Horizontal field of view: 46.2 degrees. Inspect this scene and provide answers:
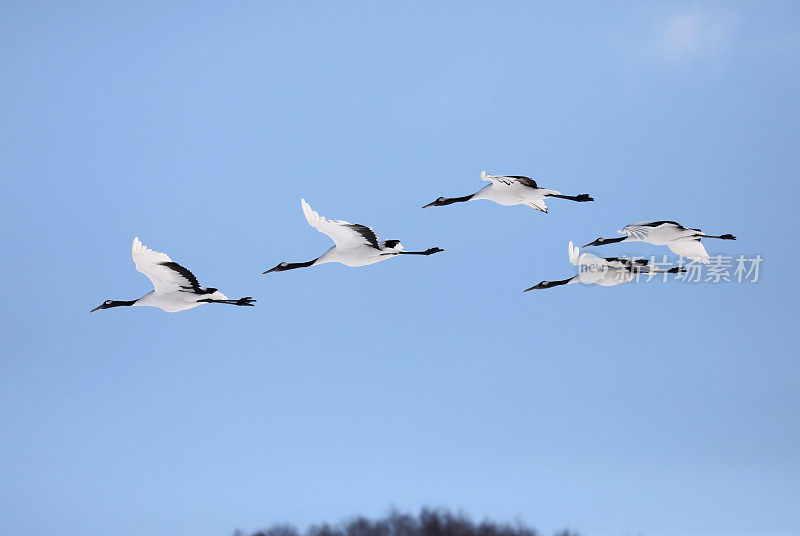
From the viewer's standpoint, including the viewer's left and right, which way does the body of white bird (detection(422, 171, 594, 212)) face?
facing to the left of the viewer

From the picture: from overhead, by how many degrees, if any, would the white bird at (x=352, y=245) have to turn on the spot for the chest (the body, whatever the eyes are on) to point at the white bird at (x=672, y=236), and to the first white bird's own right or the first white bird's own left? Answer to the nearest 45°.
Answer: approximately 180°

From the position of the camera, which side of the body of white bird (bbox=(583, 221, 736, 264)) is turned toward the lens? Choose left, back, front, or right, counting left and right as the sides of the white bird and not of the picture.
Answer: left

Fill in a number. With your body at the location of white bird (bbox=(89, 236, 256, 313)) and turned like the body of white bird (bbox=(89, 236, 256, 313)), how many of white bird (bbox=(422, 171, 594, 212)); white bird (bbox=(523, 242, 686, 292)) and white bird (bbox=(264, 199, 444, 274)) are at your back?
3

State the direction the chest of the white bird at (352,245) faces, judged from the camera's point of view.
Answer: to the viewer's left

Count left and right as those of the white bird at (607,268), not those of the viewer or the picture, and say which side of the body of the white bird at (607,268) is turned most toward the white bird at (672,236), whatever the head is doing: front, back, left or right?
back

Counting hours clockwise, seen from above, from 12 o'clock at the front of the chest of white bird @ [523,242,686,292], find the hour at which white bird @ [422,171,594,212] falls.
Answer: white bird @ [422,171,594,212] is roughly at 11 o'clock from white bird @ [523,242,686,292].

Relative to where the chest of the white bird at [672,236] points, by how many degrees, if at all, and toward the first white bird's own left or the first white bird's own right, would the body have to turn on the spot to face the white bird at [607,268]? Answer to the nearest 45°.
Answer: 0° — it already faces it

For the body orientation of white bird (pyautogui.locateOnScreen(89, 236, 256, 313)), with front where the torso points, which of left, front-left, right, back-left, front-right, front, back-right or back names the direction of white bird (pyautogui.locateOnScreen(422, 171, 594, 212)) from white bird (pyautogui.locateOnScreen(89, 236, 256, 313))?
back

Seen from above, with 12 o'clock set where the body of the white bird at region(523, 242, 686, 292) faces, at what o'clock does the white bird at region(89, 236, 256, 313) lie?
the white bird at region(89, 236, 256, 313) is roughly at 11 o'clock from the white bird at region(523, 242, 686, 292).

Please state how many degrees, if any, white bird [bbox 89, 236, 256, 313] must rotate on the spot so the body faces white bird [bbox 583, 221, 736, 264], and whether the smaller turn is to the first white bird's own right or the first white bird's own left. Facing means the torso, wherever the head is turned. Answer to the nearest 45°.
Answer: approximately 180°

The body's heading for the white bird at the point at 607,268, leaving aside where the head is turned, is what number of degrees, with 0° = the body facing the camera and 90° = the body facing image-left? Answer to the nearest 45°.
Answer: approximately 90°

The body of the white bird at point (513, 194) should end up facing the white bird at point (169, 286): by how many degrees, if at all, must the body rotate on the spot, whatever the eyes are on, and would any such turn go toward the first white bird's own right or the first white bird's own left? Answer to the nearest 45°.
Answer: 0° — it already faces it

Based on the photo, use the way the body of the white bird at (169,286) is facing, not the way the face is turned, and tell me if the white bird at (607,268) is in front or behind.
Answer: behind

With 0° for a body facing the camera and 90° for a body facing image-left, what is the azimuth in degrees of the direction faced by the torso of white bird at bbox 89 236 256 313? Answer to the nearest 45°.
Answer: approximately 90°

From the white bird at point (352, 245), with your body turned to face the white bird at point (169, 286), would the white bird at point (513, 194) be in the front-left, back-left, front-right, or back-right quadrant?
back-right
